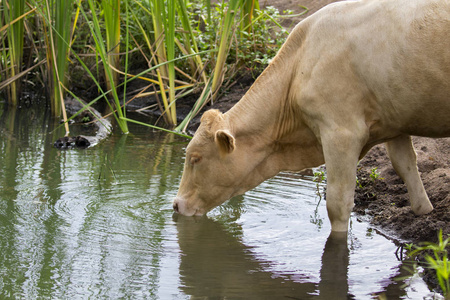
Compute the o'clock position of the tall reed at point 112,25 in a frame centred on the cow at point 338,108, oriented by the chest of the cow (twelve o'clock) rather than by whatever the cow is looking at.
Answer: The tall reed is roughly at 2 o'clock from the cow.

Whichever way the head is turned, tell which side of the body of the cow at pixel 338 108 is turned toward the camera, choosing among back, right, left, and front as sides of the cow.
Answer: left
